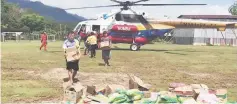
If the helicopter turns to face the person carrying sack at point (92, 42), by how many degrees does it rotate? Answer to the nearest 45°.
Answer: approximately 90° to its left

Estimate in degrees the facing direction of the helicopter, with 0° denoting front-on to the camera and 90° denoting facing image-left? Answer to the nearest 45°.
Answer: approximately 90°
